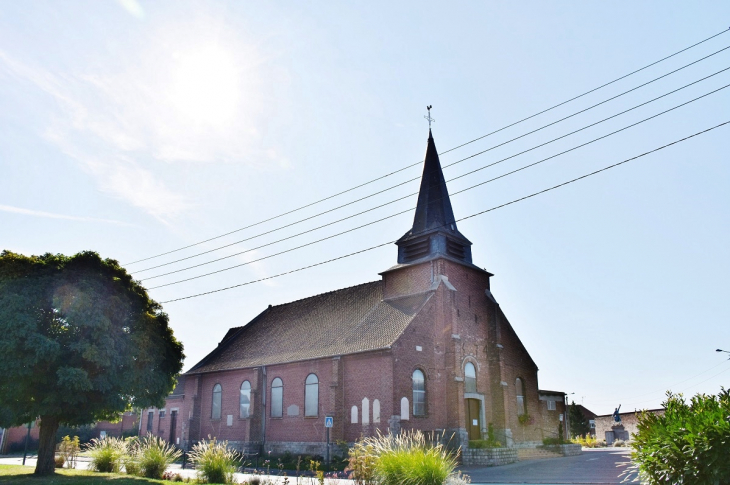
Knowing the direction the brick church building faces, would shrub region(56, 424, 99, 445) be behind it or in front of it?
behind

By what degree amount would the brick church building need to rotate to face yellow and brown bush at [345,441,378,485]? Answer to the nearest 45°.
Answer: approximately 45° to its right

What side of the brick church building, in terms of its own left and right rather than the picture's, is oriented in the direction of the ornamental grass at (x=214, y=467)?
right

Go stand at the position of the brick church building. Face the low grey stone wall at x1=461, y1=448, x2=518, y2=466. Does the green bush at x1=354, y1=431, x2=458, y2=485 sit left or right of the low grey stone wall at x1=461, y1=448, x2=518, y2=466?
right

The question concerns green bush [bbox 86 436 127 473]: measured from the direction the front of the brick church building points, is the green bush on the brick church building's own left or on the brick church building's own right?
on the brick church building's own right

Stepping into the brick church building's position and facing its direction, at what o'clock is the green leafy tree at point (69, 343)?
The green leafy tree is roughly at 3 o'clock from the brick church building.

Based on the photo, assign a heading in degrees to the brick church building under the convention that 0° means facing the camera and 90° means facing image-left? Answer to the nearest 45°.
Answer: approximately 315°

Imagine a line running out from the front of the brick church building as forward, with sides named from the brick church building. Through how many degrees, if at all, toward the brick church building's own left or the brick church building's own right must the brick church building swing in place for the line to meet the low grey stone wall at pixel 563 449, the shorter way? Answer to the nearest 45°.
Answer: approximately 45° to the brick church building's own left
